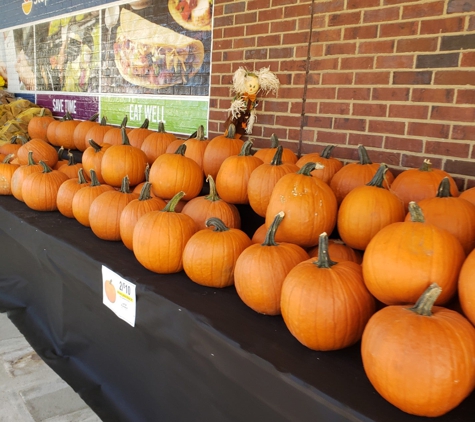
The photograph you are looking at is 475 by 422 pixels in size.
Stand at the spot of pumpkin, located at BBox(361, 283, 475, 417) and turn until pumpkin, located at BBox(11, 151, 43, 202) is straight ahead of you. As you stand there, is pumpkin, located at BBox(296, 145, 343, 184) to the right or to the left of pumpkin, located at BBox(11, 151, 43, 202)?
right

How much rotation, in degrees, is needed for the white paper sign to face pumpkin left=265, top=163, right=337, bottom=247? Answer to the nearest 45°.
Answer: approximately 90° to its left

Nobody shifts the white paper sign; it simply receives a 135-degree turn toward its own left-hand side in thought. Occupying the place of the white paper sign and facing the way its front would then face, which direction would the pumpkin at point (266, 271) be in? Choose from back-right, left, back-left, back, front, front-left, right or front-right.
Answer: front-right

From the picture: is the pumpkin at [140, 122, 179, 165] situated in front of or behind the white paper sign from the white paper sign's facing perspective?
behind

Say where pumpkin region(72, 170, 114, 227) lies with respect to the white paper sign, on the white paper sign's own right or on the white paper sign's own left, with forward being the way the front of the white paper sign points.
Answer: on the white paper sign's own right

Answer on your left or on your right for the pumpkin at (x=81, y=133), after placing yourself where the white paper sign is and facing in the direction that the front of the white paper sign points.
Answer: on your right

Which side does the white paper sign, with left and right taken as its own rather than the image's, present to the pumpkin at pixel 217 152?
back

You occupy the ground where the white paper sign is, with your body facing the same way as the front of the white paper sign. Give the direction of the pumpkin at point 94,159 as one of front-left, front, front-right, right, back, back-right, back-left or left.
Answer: back-right

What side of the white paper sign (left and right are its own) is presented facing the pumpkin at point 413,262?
left

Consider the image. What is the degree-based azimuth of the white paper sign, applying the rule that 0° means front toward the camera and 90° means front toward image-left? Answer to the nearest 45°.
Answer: approximately 45°

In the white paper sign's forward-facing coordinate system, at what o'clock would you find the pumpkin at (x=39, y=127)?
The pumpkin is roughly at 4 o'clock from the white paper sign.

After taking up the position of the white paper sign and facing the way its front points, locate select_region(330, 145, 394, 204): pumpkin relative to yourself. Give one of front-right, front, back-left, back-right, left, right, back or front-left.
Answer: back-left
